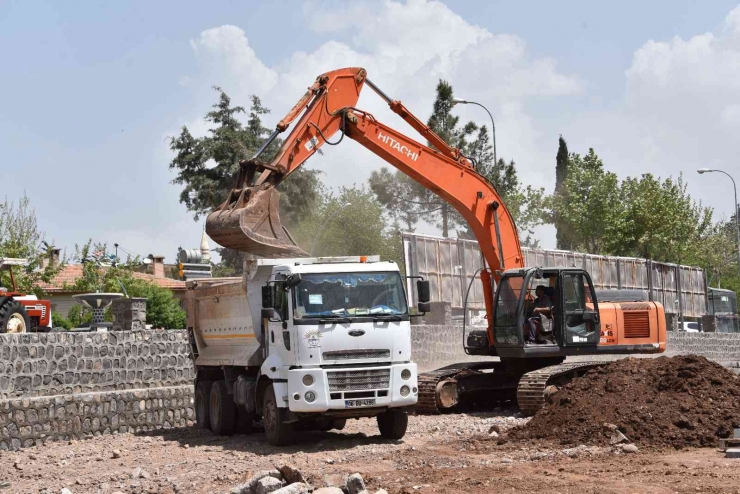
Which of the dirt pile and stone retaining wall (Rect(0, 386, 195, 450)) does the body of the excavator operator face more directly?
the stone retaining wall

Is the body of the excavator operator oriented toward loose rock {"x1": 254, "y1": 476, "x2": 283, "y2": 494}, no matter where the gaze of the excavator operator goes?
no

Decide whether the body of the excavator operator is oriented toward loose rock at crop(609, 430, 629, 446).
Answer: no

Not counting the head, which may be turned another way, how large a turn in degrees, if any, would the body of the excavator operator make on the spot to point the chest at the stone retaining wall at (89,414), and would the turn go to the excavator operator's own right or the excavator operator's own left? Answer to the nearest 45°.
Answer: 0° — they already face it

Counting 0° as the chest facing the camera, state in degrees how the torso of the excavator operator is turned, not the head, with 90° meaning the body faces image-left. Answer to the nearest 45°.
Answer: approximately 90°

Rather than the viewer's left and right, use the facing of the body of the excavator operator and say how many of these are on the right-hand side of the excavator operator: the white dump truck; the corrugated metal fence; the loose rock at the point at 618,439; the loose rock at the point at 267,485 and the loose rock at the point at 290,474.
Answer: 1

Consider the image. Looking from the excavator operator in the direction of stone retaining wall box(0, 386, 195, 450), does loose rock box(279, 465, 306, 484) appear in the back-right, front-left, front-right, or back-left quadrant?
front-left

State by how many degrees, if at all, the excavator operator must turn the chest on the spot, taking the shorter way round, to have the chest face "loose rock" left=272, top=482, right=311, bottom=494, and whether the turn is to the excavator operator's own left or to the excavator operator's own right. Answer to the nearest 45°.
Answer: approximately 90° to the excavator operator's own left

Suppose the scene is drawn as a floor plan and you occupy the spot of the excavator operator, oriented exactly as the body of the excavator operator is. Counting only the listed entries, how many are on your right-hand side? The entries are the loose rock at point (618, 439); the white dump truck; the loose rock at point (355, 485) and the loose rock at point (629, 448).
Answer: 0

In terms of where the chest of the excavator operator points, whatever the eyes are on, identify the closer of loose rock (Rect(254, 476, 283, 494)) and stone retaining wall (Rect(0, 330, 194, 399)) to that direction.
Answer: the stone retaining wall

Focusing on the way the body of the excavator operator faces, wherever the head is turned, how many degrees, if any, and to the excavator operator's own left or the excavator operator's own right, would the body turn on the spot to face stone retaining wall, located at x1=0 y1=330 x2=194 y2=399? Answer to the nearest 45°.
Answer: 0° — they already face it

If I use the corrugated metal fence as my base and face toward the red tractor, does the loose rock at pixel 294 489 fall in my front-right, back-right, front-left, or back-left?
front-left

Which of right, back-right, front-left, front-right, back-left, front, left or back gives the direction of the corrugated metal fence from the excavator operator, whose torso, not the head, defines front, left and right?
right

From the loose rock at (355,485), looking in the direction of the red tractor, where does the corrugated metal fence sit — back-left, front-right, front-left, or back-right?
front-right

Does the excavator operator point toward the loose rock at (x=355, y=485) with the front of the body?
no

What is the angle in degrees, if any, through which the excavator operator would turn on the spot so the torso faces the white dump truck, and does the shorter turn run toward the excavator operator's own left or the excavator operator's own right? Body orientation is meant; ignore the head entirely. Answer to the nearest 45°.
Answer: approximately 45° to the excavator operator's own left
